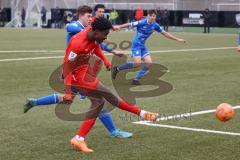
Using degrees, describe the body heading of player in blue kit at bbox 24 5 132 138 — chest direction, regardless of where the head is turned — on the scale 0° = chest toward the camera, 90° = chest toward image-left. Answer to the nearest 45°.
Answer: approximately 270°

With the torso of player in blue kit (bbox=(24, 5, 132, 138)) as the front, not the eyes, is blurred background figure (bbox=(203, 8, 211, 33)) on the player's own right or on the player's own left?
on the player's own left

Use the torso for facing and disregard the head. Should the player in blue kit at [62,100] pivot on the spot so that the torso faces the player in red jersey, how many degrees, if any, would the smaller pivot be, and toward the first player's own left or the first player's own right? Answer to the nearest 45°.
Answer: approximately 45° to the first player's own right
